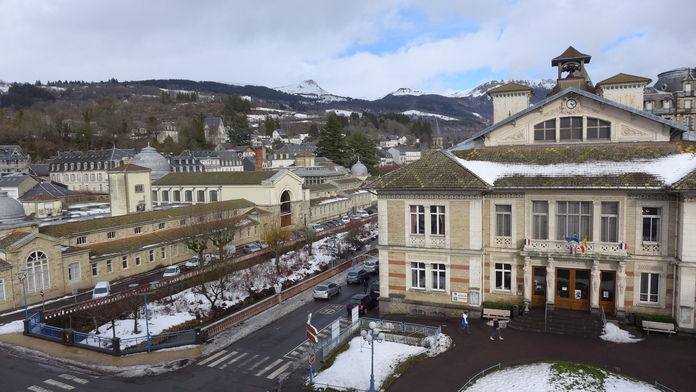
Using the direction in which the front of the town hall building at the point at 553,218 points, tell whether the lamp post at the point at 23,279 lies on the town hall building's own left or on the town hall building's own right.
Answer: on the town hall building's own right

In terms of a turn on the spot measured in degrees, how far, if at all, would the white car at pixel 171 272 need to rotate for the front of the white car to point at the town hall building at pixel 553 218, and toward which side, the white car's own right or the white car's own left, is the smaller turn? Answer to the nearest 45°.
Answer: approximately 90° to the white car's own left

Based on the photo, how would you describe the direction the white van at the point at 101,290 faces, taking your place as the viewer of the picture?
facing the viewer and to the left of the viewer

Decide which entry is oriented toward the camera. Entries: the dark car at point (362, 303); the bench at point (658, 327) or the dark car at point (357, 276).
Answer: the bench

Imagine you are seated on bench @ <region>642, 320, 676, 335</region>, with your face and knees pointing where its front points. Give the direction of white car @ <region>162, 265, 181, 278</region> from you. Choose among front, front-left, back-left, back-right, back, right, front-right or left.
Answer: right

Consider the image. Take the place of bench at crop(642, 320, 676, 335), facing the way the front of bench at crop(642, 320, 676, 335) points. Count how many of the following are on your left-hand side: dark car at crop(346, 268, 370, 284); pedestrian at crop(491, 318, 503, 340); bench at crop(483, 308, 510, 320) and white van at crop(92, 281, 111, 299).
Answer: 0

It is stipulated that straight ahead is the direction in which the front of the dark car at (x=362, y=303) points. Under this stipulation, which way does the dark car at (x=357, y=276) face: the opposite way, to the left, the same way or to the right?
the same way

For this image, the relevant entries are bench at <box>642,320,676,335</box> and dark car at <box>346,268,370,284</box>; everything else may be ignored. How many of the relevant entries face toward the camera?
1

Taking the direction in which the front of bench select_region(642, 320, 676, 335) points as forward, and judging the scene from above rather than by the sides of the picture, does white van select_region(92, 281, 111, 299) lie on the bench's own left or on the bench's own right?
on the bench's own right

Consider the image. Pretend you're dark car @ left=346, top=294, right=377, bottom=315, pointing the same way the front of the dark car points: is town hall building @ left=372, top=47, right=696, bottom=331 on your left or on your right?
on your right

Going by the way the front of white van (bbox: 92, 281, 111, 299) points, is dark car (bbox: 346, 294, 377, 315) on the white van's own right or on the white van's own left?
on the white van's own left

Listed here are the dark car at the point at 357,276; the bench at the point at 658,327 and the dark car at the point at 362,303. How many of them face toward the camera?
1

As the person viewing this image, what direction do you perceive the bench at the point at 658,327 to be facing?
facing the viewer

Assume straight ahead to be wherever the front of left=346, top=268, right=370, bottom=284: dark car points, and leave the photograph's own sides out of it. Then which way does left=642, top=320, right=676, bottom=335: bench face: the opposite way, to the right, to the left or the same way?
the opposite way
